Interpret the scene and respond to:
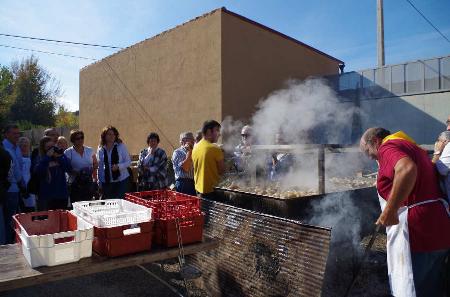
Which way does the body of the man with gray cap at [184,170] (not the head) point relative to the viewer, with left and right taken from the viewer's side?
facing the viewer and to the right of the viewer

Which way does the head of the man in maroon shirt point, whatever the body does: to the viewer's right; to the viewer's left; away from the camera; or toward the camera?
to the viewer's left

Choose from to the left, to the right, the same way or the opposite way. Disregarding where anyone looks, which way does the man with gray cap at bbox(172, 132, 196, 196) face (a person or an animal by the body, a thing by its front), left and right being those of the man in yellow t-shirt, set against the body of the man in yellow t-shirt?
to the right

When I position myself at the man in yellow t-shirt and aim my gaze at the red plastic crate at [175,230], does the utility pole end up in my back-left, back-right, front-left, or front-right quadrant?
back-left

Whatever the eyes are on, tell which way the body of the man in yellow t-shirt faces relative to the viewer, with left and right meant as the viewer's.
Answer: facing away from the viewer and to the right of the viewer

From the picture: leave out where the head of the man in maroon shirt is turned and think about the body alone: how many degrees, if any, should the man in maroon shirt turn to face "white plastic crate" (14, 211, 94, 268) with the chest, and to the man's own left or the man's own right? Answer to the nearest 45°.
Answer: approximately 45° to the man's own left

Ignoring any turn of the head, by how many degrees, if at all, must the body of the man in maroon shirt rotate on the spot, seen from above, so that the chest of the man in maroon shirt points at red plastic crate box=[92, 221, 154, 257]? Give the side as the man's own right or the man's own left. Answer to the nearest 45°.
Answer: approximately 45° to the man's own left

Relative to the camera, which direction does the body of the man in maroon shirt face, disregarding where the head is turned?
to the viewer's left

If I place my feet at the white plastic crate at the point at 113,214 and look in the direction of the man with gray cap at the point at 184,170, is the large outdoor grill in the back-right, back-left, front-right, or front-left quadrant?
front-right

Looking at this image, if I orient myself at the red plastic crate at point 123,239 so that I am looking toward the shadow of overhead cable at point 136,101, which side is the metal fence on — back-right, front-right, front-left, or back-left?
front-right

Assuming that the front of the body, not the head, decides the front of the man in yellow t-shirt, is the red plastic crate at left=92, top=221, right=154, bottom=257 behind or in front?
behind

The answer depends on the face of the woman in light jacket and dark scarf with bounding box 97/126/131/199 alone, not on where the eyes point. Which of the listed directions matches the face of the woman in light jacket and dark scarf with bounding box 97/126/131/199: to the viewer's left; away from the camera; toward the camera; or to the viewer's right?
toward the camera

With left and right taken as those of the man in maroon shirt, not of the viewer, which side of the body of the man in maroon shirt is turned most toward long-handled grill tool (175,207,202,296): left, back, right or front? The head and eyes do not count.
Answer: front

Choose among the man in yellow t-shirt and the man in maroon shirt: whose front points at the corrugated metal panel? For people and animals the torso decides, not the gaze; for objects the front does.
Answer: the man in maroon shirt
